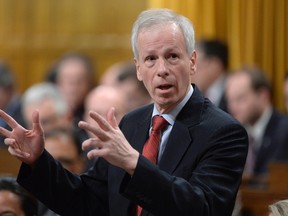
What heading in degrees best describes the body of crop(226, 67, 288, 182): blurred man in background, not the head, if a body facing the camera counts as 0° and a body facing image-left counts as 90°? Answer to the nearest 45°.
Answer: approximately 45°

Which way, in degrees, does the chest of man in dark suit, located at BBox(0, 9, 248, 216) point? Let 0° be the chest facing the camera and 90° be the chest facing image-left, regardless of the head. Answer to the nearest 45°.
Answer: approximately 45°

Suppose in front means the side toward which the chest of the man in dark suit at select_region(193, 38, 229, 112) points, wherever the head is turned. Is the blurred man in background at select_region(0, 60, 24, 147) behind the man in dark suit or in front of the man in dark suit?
in front

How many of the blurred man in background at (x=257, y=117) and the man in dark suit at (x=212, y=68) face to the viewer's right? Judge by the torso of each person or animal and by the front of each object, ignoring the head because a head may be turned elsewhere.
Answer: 0

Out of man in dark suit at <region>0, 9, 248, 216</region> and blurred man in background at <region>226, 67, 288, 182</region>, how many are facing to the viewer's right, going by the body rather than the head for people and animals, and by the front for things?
0
